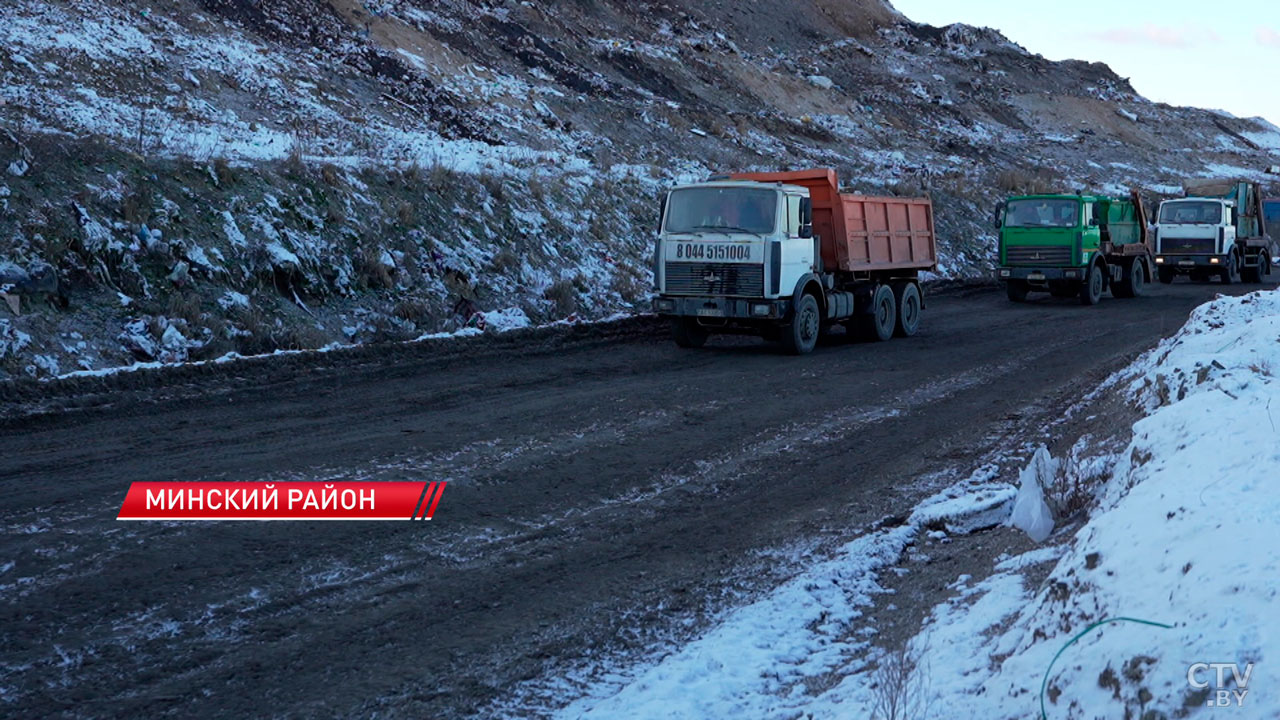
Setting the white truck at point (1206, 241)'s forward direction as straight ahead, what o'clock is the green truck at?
The green truck is roughly at 11 o'clock from the white truck.

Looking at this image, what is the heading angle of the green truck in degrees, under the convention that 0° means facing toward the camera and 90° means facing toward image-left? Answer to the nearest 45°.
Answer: approximately 45°

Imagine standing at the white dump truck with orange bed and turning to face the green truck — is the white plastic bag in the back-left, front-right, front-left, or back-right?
back-right

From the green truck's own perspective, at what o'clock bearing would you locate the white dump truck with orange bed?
The white dump truck with orange bed is roughly at 11 o'clock from the green truck.

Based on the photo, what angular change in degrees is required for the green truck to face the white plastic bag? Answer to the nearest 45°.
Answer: approximately 45° to its left

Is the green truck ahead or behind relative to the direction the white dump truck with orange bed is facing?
behind

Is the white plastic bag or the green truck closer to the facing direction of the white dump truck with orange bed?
the white plastic bag

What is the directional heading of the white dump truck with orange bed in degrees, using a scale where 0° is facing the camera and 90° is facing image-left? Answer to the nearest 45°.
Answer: approximately 45°

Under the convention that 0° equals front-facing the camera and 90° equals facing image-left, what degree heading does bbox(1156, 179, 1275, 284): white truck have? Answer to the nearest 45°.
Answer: approximately 45°

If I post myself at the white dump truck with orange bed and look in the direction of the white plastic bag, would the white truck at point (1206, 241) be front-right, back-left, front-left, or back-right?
back-left

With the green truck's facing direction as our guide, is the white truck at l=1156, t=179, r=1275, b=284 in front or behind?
behind

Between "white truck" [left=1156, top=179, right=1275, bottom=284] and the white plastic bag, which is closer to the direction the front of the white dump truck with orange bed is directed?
the white plastic bag

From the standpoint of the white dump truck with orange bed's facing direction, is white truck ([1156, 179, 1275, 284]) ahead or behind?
behind
